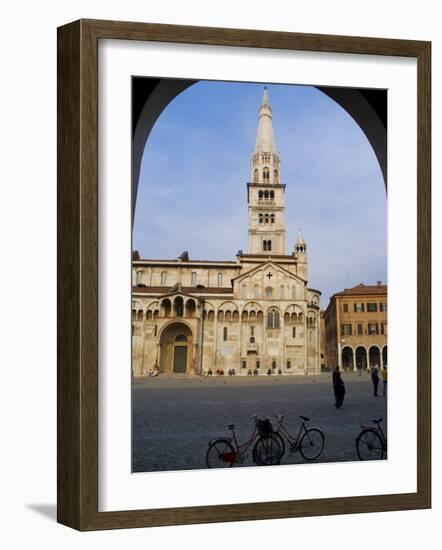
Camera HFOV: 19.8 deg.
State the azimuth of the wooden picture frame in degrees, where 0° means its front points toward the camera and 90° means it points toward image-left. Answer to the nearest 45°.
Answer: approximately 315°
